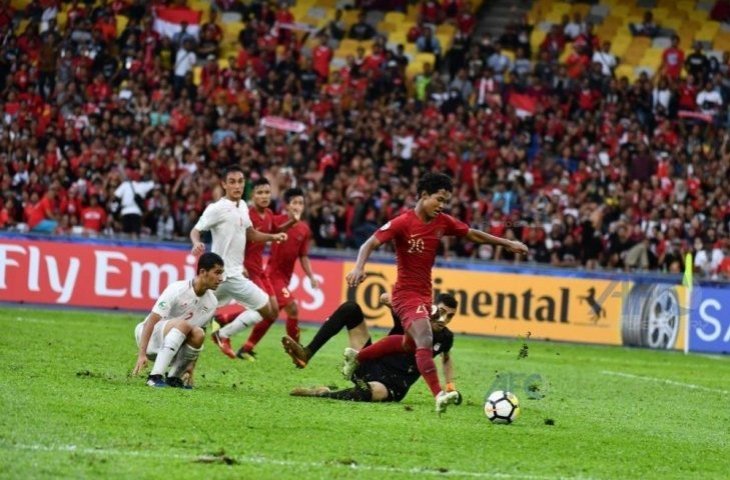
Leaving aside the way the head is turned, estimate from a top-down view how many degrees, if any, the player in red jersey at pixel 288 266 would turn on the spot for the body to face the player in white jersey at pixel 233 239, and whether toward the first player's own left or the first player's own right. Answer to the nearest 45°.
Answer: approximately 45° to the first player's own right

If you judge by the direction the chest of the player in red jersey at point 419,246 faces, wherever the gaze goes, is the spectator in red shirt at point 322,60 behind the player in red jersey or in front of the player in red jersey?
behind

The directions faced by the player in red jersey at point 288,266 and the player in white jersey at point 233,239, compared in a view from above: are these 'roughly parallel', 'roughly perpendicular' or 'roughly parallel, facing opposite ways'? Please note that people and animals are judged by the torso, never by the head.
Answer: roughly parallel

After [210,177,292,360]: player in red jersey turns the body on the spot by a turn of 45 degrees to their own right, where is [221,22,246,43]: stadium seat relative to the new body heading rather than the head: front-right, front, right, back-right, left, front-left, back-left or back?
back

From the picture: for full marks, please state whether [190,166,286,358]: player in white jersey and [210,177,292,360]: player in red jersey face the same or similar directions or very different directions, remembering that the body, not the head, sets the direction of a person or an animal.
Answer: same or similar directions

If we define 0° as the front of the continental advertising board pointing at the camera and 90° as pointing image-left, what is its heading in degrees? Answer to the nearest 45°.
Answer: approximately 0°

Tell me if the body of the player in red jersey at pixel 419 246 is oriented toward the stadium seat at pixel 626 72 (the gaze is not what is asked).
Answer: no

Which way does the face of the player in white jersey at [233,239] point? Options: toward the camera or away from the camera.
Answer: toward the camera

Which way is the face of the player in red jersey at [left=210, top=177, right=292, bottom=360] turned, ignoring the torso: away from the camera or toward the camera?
toward the camera

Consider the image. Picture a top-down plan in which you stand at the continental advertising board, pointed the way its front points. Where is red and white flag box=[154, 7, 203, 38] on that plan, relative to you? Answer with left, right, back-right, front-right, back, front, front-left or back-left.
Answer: back-right

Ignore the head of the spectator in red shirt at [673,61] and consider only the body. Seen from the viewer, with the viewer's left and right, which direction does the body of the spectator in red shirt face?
facing the viewer

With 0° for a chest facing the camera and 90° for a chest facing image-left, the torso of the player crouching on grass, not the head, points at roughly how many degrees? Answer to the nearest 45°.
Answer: approximately 315°

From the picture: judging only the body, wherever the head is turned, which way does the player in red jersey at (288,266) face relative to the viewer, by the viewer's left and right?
facing the viewer and to the right of the viewer

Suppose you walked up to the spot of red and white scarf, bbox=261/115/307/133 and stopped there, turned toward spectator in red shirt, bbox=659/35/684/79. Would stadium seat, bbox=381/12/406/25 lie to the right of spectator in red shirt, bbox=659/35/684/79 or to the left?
left
